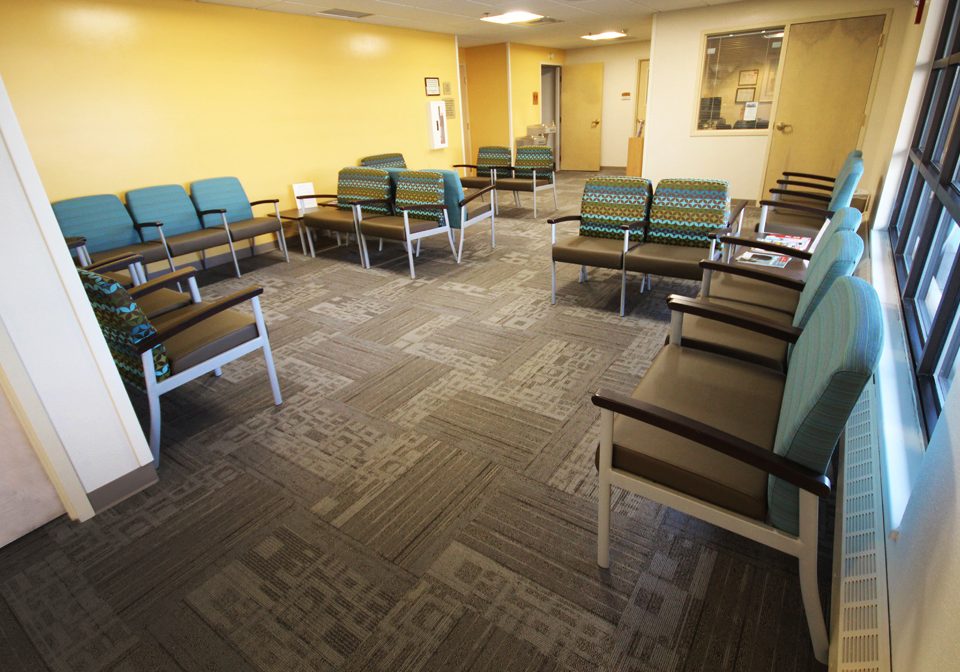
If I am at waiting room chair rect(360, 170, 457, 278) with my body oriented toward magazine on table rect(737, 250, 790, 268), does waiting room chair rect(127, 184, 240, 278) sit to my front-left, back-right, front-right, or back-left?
back-right

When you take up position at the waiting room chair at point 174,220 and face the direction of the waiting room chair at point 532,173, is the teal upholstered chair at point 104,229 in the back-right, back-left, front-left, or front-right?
back-right

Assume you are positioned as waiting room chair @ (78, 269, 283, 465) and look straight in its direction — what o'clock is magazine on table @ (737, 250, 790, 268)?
The magazine on table is roughly at 2 o'clock from the waiting room chair.

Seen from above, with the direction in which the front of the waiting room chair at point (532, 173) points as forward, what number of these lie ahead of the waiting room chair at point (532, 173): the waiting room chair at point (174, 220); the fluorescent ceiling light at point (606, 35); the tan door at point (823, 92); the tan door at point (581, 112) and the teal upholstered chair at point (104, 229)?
2

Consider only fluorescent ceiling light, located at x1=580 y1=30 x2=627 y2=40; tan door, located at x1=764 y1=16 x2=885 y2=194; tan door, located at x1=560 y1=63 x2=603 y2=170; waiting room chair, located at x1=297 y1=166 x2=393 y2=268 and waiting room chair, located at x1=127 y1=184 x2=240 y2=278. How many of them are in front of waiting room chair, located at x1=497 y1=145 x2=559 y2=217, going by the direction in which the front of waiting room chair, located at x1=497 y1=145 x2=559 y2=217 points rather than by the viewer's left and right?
2

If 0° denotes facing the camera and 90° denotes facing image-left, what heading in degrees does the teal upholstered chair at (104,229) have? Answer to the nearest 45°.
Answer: approximately 315°

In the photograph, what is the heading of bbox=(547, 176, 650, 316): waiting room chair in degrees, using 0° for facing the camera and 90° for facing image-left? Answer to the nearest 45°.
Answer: approximately 45°

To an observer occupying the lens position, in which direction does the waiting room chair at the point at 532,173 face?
facing the viewer and to the left of the viewer

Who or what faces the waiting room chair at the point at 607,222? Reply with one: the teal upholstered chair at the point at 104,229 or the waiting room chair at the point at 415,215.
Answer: the teal upholstered chair

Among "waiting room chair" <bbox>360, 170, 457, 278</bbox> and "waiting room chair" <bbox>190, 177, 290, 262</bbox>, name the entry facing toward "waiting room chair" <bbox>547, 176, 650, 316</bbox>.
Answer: "waiting room chair" <bbox>190, 177, 290, 262</bbox>

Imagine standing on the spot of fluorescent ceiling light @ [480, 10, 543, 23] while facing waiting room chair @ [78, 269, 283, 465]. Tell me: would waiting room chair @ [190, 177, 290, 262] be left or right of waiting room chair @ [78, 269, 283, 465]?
right

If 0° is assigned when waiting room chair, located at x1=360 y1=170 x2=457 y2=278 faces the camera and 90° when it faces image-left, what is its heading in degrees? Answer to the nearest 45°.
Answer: approximately 45°

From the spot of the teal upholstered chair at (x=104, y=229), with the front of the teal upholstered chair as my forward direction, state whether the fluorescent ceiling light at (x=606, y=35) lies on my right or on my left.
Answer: on my left

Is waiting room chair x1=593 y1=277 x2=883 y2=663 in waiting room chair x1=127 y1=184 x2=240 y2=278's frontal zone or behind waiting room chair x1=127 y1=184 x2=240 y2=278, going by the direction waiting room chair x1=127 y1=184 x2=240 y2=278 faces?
frontal zone

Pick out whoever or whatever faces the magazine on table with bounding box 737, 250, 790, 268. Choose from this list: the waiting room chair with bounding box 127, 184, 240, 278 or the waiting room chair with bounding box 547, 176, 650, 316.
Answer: the waiting room chair with bounding box 127, 184, 240, 278

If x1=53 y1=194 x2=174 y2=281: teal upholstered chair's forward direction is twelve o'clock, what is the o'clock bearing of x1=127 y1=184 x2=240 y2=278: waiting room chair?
The waiting room chair is roughly at 10 o'clock from the teal upholstered chair.
